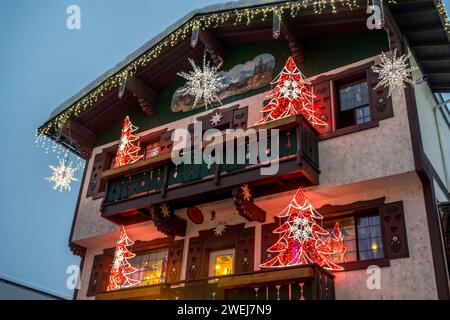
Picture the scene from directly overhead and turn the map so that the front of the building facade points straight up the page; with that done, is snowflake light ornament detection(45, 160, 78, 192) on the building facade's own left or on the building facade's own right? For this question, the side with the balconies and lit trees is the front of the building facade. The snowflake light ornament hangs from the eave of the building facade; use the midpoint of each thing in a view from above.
on the building facade's own right

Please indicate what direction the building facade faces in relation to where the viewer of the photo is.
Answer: facing the viewer and to the left of the viewer
